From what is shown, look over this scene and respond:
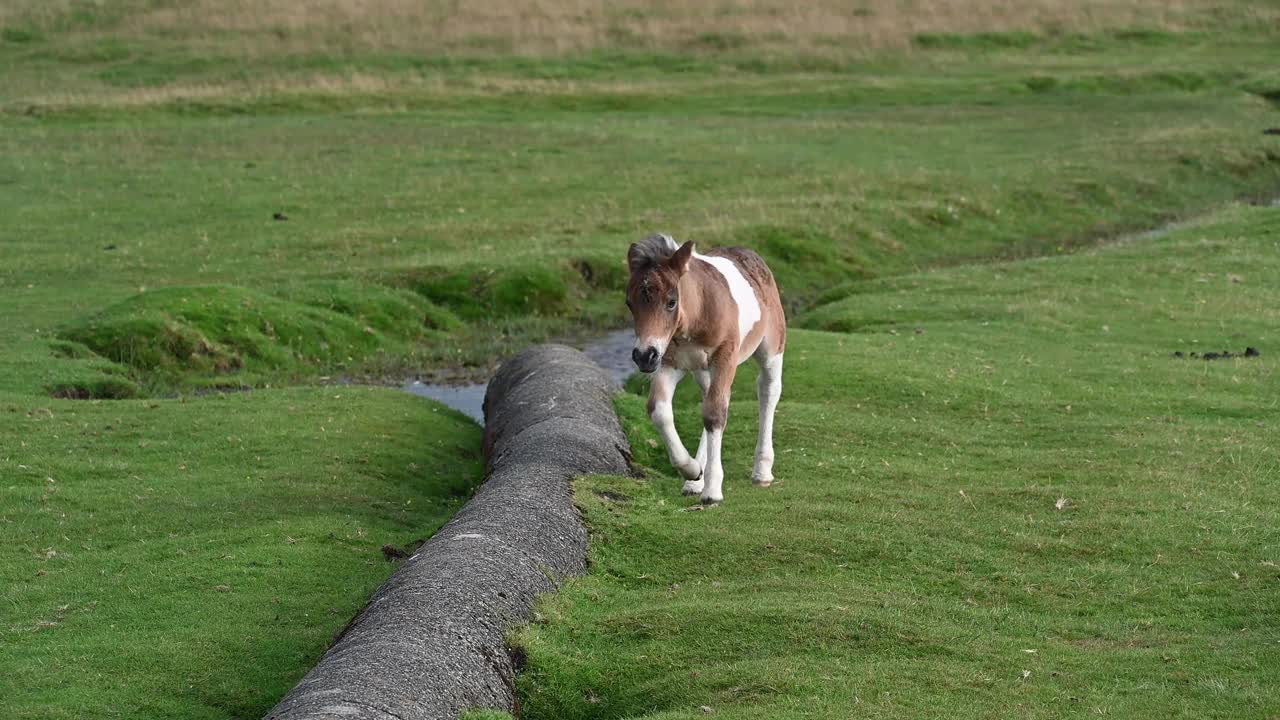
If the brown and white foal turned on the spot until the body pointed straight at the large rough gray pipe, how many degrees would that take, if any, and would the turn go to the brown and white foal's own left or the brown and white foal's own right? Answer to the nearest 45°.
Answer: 0° — it already faces it

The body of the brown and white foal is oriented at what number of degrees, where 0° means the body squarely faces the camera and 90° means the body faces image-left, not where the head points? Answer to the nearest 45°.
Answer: approximately 45°
